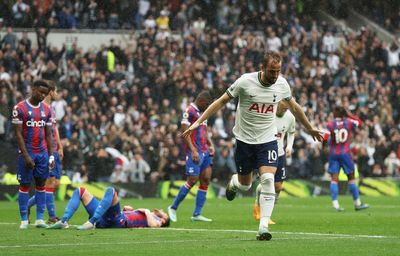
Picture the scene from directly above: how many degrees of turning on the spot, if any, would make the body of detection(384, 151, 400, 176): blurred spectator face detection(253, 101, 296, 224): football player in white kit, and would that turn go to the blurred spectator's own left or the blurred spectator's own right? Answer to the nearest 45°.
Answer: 0° — they already face them

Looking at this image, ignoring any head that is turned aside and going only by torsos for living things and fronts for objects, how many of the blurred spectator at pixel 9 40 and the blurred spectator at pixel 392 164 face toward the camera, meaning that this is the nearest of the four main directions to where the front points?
2

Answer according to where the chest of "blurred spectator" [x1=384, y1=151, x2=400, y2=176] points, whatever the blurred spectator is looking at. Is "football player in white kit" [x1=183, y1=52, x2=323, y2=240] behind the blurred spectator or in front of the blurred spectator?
in front

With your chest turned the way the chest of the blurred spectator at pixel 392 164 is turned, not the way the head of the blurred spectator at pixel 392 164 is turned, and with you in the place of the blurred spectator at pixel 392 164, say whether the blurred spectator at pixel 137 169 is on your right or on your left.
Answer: on your right

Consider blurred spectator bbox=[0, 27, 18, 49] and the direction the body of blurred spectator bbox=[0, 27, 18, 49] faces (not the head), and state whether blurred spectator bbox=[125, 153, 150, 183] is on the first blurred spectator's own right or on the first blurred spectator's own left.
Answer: on the first blurred spectator's own left

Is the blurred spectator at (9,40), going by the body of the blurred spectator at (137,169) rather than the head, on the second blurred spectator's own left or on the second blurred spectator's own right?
on the second blurred spectator's own right

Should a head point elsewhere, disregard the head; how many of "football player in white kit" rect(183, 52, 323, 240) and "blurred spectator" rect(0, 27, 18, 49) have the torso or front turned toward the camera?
2

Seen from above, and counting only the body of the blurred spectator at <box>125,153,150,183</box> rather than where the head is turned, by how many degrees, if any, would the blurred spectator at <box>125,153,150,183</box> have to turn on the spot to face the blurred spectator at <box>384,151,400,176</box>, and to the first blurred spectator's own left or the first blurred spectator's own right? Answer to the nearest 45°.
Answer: approximately 90° to the first blurred spectator's own left

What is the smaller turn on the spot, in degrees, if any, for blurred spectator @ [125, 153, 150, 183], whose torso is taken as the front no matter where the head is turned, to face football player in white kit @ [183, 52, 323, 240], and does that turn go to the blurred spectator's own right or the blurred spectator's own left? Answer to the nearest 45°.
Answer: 0° — they already face them
